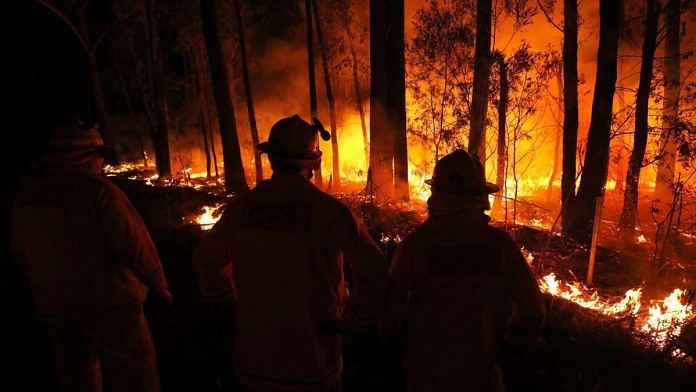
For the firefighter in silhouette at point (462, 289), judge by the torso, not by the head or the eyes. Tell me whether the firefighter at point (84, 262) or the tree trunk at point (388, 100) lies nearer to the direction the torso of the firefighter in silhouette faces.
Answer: the tree trunk

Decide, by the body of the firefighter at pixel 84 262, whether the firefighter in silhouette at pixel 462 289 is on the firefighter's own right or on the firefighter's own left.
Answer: on the firefighter's own right

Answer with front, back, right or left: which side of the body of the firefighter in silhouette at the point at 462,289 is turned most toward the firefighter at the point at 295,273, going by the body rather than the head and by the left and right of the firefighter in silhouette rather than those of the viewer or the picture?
left

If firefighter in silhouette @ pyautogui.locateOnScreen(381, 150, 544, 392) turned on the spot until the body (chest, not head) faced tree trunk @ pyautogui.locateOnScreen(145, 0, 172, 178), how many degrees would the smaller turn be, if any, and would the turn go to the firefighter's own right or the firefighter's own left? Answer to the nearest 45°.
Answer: approximately 45° to the firefighter's own left

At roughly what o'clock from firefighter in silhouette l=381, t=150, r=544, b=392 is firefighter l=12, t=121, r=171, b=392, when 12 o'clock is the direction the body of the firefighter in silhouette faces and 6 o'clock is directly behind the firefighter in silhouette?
The firefighter is roughly at 9 o'clock from the firefighter in silhouette.

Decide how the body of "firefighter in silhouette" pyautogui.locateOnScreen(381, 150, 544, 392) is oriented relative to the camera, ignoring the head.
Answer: away from the camera

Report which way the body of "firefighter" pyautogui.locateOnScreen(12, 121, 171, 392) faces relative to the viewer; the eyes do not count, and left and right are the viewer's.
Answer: facing away from the viewer and to the right of the viewer

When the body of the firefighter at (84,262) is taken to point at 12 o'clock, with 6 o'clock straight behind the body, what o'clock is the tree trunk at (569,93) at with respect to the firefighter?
The tree trunk is roughly at 1 o'clock from the firefighter.
